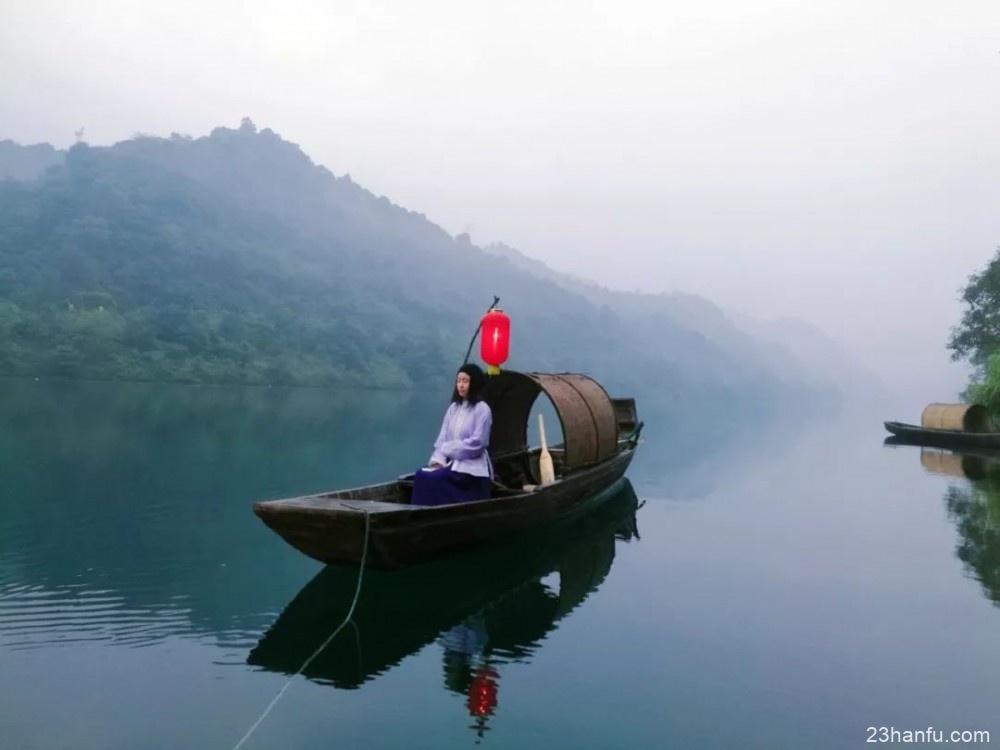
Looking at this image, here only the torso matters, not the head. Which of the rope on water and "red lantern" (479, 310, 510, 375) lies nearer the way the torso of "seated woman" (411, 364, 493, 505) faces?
the rope on water

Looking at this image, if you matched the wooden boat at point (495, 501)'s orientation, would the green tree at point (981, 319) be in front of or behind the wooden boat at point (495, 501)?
behind

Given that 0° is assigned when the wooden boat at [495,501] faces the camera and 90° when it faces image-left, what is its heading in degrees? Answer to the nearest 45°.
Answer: approximately 45°

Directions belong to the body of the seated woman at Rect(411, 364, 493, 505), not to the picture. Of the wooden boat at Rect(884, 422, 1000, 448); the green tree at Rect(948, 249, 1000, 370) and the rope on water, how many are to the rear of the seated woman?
2

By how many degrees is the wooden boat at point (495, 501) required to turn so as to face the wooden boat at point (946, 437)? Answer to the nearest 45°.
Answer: approximately 180°

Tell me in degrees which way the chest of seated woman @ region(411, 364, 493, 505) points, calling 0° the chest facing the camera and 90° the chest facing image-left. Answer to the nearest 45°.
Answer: approximately 45°

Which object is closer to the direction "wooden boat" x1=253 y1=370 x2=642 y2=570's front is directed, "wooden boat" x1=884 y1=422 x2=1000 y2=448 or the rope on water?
the rope on water

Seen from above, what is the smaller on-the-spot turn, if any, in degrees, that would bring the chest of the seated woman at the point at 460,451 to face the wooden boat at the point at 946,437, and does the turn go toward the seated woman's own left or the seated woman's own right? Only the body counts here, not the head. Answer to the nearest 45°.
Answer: approximately 180°
